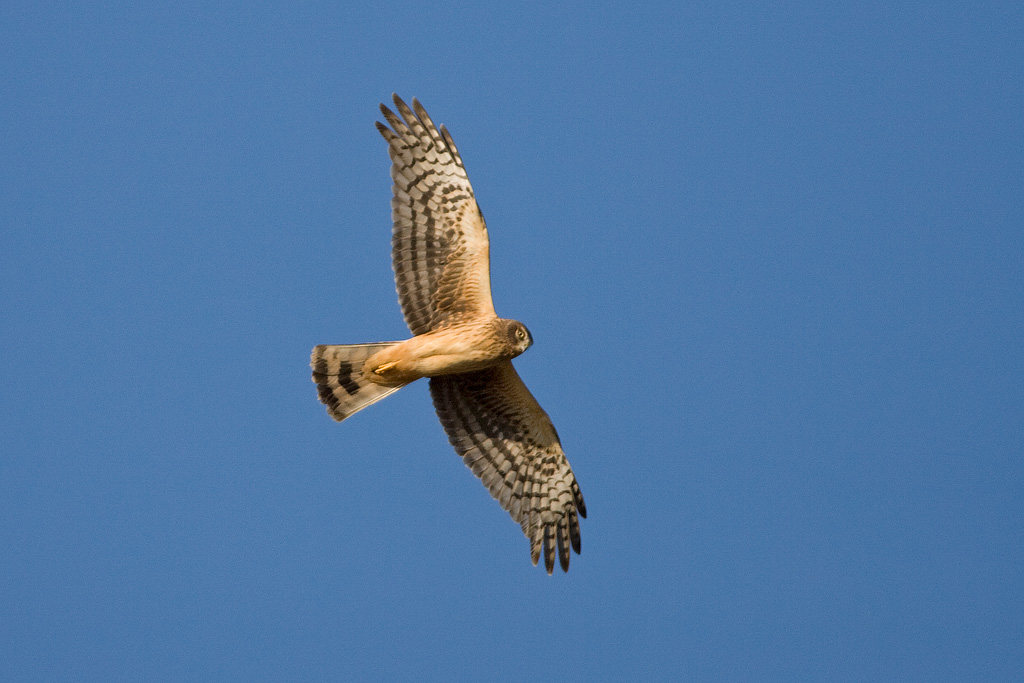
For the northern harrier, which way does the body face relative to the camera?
to the viewer's right
